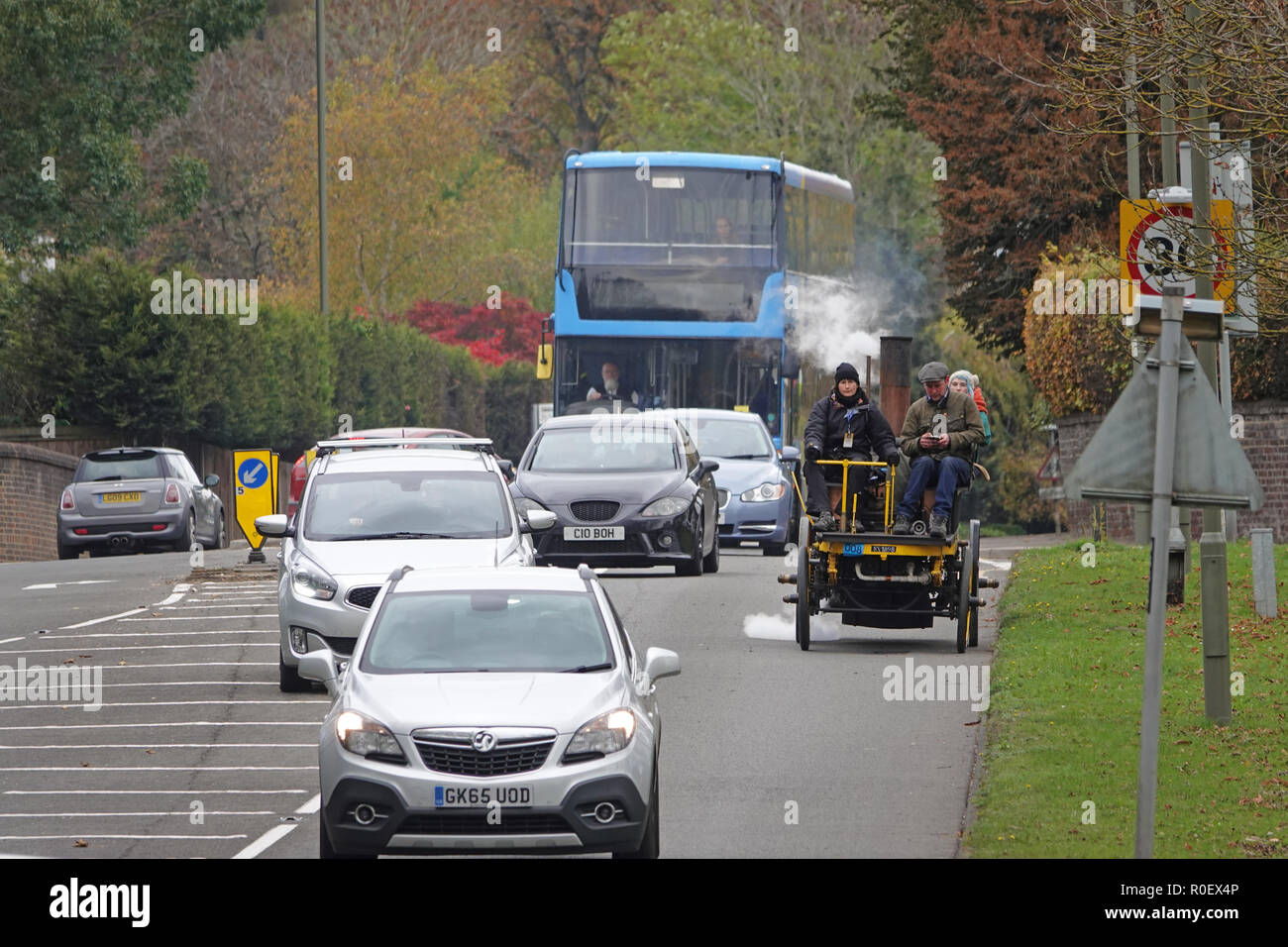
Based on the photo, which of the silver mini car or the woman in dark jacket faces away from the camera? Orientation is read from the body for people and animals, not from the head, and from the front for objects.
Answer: the silver mini car

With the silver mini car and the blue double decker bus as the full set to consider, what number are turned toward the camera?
1

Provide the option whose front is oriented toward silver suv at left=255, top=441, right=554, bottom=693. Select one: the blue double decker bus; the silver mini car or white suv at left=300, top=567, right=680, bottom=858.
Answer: the blue double decker bus

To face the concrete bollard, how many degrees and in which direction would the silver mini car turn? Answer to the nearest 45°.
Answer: approximately 135° to its right

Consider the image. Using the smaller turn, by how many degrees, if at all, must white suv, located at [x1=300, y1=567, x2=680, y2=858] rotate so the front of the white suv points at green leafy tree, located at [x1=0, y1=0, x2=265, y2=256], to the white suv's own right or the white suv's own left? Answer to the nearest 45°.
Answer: approximately 180°

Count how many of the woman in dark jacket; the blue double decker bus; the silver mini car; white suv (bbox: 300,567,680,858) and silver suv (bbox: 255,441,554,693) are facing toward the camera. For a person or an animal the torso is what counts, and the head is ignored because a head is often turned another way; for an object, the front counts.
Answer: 4

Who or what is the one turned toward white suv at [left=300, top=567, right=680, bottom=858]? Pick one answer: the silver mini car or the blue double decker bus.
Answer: the blue double decker bus

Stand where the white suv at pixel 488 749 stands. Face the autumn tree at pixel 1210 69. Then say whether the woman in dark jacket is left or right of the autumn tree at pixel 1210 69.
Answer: left

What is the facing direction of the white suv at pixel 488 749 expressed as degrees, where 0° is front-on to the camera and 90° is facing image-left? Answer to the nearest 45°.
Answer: approximately 0°

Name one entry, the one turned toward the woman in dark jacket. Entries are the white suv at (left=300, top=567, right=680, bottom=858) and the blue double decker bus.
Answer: the blue double decker bus

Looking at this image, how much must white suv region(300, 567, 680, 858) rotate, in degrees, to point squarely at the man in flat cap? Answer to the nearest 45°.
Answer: approximately 135° to its left

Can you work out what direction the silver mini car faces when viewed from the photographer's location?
facing away from the viewer

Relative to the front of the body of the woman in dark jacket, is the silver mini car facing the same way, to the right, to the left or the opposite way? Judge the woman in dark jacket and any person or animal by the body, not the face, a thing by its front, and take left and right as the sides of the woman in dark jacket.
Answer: the opposite way
